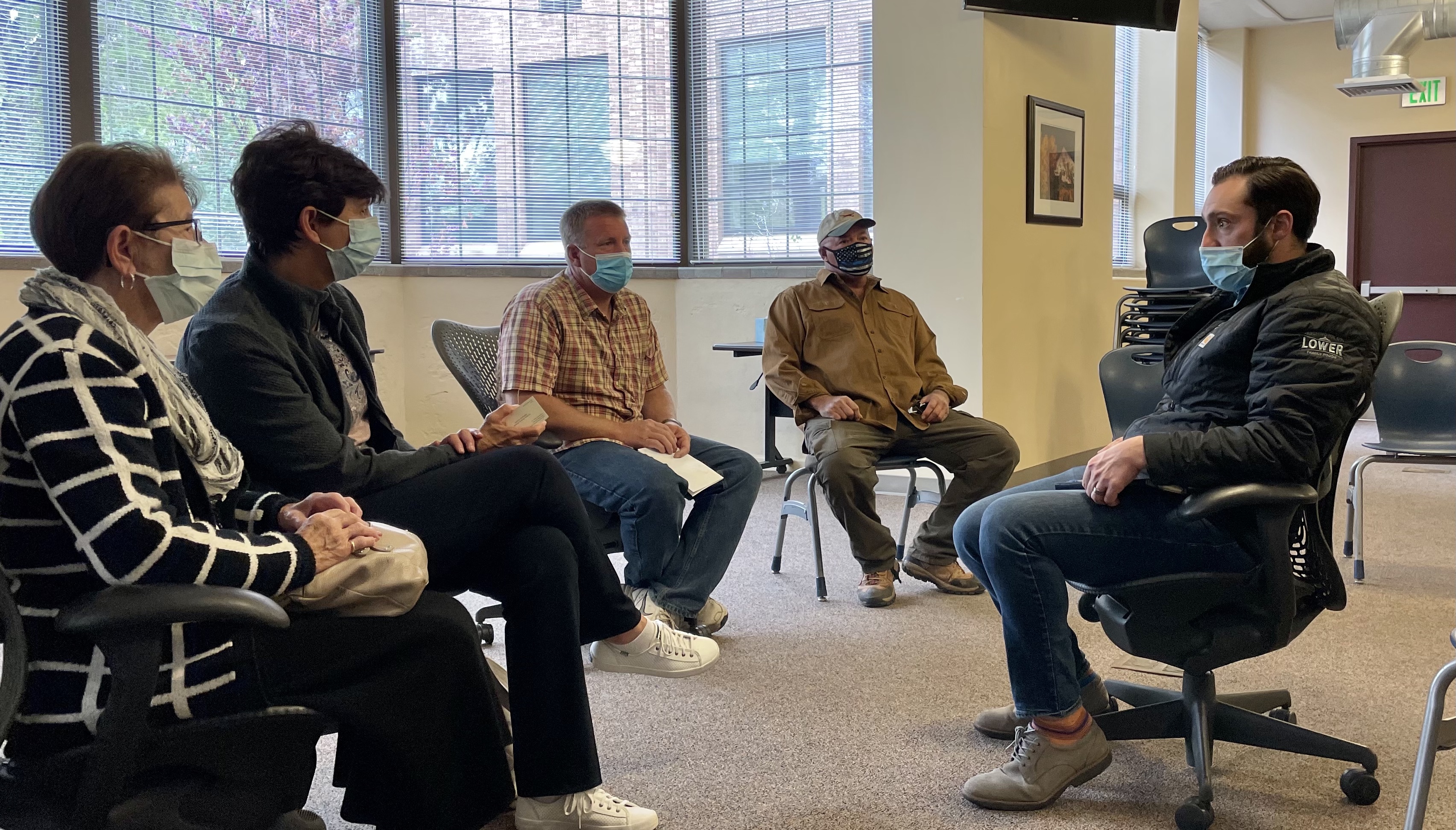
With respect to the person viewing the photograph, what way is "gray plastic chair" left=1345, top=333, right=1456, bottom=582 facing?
facing the viewer

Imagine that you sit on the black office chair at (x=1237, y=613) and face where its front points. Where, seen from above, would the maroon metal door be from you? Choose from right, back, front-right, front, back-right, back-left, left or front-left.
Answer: right

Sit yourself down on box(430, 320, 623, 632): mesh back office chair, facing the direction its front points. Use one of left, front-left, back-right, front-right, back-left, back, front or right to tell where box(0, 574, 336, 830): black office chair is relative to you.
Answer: front-right

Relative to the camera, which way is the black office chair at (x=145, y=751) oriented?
to the viewer's right

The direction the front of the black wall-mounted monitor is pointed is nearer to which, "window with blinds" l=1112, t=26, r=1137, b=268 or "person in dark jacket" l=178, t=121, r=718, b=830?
the person in dark jacket

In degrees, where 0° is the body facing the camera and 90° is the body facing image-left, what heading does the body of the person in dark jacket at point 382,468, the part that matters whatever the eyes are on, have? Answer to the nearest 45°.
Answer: approximately 270°

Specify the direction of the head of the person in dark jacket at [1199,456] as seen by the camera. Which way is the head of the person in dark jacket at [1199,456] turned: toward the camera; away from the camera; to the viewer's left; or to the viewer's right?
to the viewer's left

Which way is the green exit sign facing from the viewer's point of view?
toward the camera

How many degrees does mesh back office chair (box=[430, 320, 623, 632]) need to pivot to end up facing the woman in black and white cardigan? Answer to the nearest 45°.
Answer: approximately 45° to its right

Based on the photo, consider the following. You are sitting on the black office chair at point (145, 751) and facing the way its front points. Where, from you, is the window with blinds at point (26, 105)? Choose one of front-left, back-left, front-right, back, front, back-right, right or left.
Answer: left

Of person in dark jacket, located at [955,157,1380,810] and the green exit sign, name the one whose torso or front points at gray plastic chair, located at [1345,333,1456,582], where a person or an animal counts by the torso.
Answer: the green exit sign

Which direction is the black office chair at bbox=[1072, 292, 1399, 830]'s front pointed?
to the viewer's left

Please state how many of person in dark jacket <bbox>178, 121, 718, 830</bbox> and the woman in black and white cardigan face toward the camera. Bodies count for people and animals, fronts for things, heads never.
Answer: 0

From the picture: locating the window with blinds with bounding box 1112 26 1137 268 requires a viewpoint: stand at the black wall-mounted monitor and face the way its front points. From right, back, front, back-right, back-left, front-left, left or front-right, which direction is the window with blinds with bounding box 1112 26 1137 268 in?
back-left

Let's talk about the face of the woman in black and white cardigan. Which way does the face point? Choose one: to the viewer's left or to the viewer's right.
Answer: to the viewer's right

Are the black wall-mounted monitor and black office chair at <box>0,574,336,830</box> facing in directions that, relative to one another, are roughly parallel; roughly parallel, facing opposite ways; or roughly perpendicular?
roughly perpendicular
